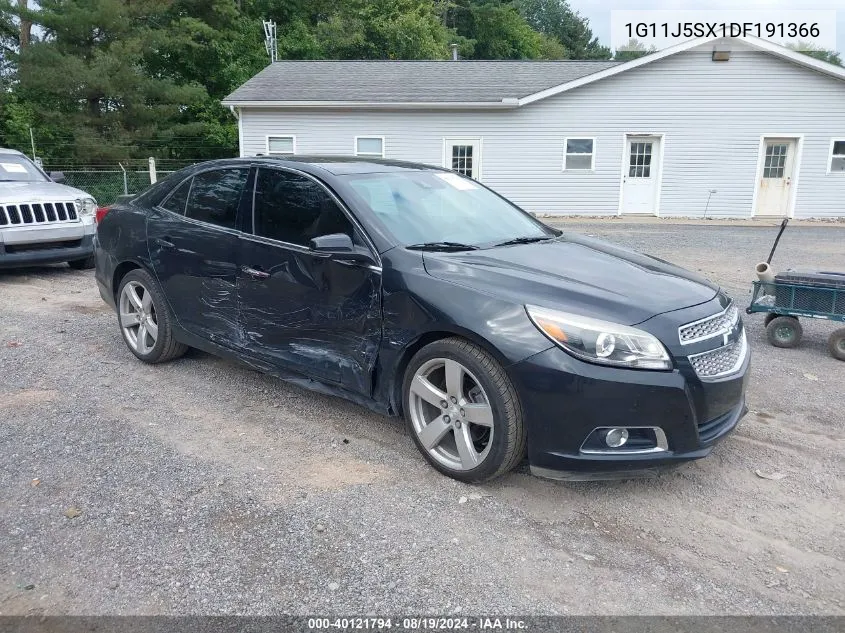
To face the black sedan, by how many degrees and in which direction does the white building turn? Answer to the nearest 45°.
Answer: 0° — it already faces it

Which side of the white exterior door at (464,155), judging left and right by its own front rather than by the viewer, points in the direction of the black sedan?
front

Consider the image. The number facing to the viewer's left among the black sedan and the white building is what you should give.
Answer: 0

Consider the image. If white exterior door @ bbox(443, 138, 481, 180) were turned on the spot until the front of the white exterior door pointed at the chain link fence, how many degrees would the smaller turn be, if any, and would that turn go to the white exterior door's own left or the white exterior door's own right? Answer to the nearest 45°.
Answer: approximately 90° to the white exterior door's own right

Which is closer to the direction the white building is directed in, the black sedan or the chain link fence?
the black sedan

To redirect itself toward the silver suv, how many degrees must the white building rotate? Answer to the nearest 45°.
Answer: approximately 45° to its right

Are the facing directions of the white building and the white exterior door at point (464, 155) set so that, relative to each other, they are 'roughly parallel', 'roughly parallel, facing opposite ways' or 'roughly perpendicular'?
roughly parallel

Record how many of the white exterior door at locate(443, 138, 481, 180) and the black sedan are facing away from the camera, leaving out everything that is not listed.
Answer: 0

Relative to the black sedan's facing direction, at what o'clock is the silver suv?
The silver suv is roughly at 6 o'clock from the black sedan.

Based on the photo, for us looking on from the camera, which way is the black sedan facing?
facing the viewer and to the right of the viewer

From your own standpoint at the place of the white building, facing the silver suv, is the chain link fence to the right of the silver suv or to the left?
right

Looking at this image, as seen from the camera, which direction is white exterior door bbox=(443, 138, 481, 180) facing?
toward the camera

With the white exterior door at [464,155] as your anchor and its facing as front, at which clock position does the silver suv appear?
The silver suv is roughly at 1 o'clock from the white exterior door.

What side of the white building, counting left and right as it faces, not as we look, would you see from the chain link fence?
right
